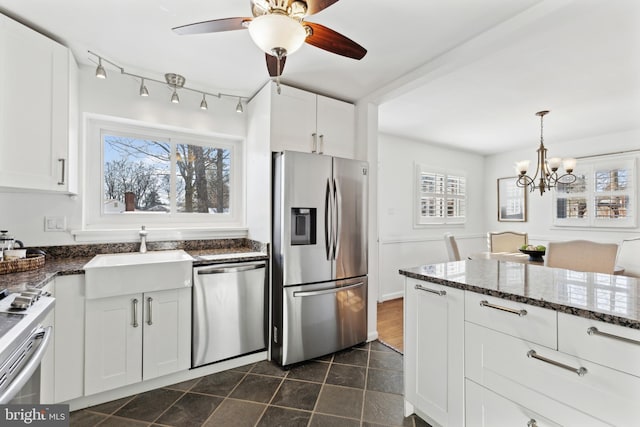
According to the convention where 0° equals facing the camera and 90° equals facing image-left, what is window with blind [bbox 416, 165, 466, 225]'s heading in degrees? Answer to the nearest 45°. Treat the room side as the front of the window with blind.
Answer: approximately 315°

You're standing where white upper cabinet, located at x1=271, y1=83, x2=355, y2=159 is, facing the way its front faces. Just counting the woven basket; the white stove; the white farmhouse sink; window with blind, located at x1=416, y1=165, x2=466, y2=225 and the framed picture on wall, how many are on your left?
2

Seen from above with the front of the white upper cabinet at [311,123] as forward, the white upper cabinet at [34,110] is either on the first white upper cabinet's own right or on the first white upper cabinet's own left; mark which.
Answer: on the first white upper cabinet's own right

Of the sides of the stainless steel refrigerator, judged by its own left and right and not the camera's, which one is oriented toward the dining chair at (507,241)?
left

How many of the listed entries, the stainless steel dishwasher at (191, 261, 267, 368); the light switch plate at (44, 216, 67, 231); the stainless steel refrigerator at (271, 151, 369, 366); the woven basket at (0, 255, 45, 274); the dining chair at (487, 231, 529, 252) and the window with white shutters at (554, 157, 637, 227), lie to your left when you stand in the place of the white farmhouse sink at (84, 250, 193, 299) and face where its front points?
4

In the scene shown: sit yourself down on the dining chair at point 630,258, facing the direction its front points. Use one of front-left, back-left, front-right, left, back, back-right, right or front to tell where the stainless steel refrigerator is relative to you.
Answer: left

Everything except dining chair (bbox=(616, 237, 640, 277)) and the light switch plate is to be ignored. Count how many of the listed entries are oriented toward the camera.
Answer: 1

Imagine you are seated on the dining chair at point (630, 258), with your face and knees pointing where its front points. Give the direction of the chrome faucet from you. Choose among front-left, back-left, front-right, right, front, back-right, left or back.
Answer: left

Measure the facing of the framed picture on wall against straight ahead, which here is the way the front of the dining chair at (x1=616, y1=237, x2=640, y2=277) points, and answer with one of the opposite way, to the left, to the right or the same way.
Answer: to the left

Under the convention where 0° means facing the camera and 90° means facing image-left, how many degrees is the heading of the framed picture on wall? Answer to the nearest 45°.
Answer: approximately 45°

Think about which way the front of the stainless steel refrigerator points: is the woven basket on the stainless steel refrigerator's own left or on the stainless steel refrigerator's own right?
on the stainless steel refrigerator's own right

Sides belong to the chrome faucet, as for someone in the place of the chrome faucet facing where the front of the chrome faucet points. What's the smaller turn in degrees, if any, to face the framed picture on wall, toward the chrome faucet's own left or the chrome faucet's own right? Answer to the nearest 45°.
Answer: approximately 90° to the chrome faucet's own left

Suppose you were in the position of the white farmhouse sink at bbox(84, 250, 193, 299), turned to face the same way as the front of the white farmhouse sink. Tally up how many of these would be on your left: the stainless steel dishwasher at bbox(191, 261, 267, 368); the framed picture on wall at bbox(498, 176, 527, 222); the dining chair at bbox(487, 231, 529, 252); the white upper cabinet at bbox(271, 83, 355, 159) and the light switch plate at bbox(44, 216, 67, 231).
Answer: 4

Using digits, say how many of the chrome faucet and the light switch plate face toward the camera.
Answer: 2

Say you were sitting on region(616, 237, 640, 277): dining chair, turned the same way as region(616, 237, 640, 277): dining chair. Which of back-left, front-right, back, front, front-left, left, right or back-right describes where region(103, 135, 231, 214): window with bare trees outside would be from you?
left
